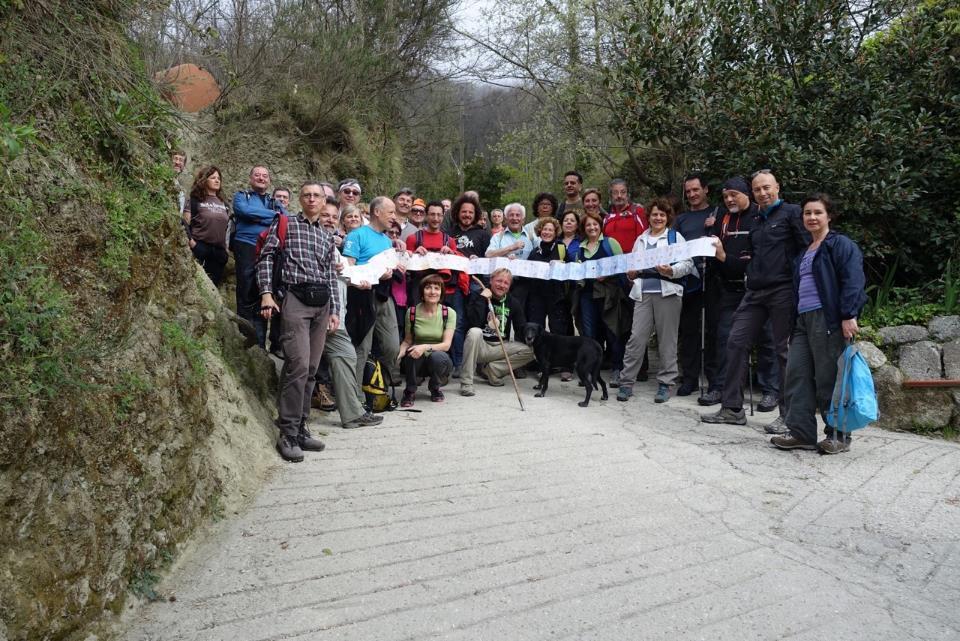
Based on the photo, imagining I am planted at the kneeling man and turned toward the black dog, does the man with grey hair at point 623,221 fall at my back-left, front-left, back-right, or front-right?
front-left

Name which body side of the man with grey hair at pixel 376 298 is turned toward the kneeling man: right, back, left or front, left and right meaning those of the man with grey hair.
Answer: front

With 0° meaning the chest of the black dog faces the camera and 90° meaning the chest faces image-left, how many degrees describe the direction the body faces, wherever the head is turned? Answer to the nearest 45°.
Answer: approximately 90°

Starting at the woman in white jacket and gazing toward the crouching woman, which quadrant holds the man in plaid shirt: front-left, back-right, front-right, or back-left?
front-left

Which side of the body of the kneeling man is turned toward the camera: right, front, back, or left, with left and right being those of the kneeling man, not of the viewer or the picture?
front

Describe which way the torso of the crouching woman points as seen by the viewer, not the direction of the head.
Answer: toward the camera

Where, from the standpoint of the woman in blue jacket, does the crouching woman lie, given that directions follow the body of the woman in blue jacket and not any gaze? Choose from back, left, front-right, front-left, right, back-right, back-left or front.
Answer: front-right

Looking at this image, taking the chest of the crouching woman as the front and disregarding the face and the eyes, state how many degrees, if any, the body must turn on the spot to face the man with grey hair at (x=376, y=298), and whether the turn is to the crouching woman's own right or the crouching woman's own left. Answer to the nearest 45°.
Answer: approximately 45° to the crouching woman's own right

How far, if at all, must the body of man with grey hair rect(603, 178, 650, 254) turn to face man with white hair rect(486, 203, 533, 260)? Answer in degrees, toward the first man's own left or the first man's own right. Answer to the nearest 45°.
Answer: approximately 90° to the first man's own right

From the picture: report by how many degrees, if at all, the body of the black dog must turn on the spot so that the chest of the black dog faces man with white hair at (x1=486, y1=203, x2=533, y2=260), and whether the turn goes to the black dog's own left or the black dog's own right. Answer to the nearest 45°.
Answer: approximately 45° to the black dog's own right

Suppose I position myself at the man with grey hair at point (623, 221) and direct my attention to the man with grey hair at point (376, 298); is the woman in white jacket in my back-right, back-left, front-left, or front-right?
front-left

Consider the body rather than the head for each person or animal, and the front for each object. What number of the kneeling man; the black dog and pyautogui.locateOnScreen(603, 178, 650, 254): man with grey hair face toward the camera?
2

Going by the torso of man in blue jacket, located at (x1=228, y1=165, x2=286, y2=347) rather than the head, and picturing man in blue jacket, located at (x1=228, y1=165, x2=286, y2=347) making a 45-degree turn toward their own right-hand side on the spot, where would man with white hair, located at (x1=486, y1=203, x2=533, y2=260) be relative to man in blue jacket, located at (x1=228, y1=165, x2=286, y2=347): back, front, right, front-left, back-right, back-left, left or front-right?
left
